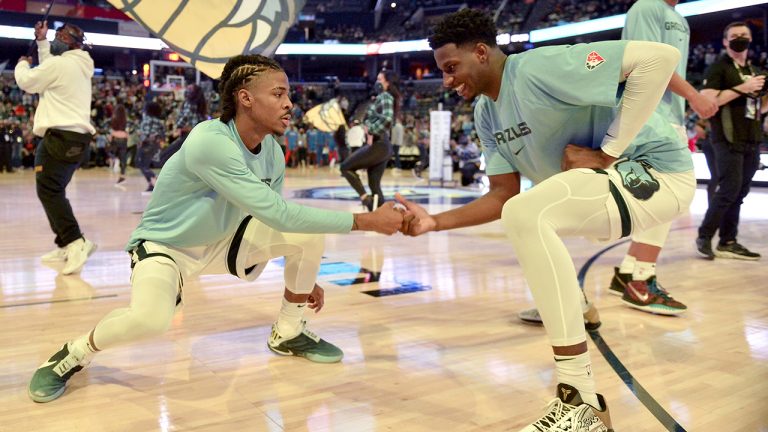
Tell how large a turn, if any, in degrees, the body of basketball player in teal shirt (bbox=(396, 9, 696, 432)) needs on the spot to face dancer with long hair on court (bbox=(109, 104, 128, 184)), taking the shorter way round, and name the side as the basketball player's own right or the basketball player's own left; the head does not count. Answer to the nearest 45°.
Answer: approximately 90° to the basketball player's own right

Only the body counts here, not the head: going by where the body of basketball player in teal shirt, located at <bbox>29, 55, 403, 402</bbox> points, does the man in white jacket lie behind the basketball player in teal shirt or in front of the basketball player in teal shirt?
behind

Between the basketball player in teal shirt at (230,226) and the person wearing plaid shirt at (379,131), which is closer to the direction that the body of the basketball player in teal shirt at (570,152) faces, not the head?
the basketball player in teal shirt

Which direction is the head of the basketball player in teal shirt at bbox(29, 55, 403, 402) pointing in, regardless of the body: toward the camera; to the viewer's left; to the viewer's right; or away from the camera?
to the viewer's right

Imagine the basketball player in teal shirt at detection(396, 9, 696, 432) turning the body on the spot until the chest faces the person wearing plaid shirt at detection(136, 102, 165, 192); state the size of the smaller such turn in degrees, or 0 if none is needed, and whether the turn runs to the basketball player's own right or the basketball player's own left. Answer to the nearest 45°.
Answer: approximately 90° to the basketball player's own right

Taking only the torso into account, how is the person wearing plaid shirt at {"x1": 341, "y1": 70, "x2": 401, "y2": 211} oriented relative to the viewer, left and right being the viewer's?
facing to the left of the viewer
